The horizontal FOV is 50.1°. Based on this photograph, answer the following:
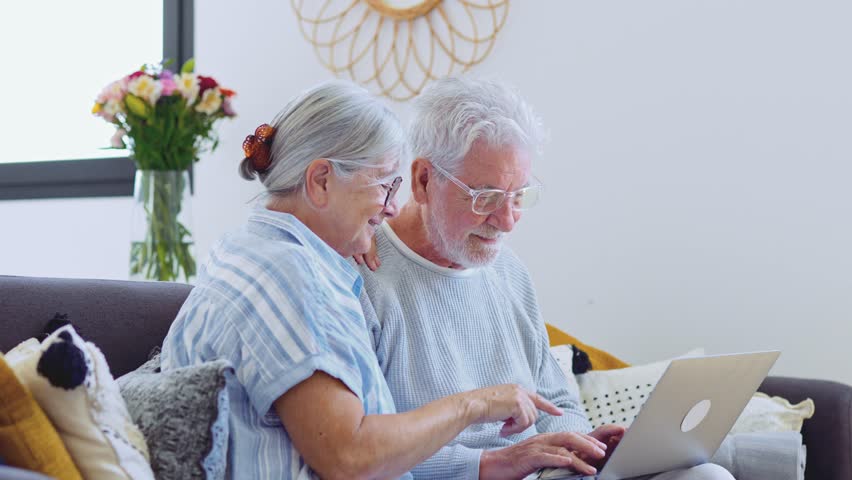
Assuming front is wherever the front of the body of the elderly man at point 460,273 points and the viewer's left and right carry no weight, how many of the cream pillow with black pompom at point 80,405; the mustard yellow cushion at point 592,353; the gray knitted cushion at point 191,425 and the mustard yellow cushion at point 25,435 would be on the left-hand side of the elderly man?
1

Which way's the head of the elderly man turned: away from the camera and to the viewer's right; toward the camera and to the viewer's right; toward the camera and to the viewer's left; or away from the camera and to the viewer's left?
toward the camera and to the viewer's right

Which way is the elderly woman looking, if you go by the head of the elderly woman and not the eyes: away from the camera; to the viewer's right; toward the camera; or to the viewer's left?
to the viewer's right

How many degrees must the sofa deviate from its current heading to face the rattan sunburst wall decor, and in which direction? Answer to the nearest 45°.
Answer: approximately 180°

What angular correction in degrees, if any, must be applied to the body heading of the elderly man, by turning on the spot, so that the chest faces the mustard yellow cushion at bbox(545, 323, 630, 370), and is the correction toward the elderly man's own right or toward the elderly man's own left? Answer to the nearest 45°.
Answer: approximately 90° to the elderly man's own left

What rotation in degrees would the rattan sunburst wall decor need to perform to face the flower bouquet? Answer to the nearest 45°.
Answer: approximately 45° to its right

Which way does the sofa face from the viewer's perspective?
toward the camera

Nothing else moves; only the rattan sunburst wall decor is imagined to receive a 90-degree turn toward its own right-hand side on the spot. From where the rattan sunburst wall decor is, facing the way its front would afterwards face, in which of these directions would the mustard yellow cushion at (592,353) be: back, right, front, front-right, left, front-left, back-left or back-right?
back-left

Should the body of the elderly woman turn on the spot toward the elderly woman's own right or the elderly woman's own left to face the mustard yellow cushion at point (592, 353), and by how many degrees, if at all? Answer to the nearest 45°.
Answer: approximately 45° to the elderly woman's own left

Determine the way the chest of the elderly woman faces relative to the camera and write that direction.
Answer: to the viewer's right

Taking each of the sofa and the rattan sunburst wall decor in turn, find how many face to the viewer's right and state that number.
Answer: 0

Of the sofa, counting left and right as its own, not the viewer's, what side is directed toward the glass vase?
back
